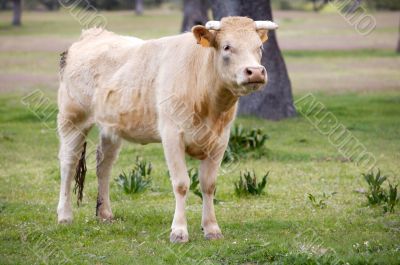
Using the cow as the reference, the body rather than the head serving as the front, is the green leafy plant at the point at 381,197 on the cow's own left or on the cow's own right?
on the cow's own left

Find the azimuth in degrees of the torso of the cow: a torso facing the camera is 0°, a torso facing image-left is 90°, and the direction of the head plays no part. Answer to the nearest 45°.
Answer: approximately 315°

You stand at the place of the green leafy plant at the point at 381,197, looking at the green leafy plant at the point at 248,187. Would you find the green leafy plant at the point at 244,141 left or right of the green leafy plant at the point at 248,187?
right

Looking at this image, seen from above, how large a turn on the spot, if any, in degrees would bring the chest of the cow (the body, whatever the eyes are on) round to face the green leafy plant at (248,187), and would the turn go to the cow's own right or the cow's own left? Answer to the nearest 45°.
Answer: approximately 90° to the cow's own left

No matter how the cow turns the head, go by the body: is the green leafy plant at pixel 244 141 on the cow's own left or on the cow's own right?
on the cow's own left
